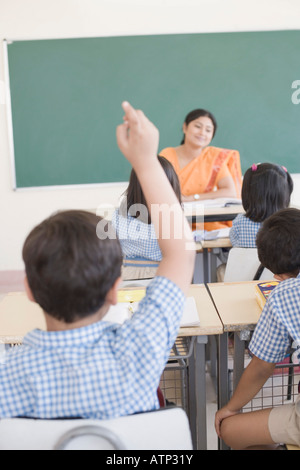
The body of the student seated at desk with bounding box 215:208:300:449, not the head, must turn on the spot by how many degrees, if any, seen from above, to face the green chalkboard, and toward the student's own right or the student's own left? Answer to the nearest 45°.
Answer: approximately 45° to the student's own right

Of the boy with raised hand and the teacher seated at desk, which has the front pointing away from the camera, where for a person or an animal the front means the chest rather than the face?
the boy with raised hand

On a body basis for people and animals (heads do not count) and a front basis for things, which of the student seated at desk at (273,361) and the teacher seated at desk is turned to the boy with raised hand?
the teacher seated at desk

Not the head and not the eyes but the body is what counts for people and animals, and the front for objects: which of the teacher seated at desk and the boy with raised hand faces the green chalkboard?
the boy with raised hand

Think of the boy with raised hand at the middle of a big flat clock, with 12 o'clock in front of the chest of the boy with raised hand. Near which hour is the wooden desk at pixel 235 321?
The wooden desk is roughly at 1 o'clock from the boy with raised hand.

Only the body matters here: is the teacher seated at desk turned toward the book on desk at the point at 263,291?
yes

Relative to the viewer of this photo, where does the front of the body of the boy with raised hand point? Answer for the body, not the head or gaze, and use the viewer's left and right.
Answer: facing away from the viewer

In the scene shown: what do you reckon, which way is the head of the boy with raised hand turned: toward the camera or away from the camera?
away from the camera

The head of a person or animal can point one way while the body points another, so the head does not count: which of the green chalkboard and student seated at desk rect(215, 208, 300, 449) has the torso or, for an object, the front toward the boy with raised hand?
the green chalkboard

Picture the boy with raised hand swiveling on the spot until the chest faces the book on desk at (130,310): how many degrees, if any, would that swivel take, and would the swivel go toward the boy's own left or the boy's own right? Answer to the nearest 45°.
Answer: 0° — they already face it

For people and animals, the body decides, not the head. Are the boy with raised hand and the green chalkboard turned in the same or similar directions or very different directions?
very different directions

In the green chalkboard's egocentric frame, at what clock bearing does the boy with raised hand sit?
The boy with raised hand is roughly at 12 o'clock from the green chalkboard.
